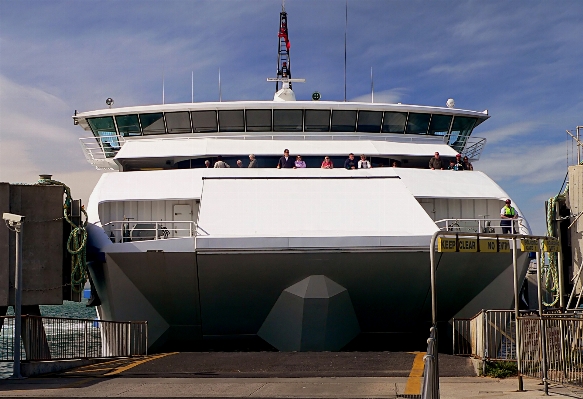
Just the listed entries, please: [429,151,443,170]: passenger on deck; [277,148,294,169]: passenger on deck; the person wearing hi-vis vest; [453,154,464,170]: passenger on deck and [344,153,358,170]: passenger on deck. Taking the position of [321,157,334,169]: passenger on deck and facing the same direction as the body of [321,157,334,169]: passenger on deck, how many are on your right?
1

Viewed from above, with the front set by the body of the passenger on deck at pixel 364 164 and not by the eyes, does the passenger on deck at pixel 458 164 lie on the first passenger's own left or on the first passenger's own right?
on the first passenger's own left

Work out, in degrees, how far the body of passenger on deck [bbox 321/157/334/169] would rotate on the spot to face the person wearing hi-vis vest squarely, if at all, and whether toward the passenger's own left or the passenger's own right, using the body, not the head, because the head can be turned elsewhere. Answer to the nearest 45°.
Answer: approximately 45° to the passenger's own left

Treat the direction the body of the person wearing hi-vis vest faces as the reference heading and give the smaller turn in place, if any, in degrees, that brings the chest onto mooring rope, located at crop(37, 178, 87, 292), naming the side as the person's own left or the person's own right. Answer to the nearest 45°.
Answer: approximately 45° to the person's own right

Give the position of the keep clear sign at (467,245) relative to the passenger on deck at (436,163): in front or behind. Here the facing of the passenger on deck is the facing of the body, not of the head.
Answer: in front

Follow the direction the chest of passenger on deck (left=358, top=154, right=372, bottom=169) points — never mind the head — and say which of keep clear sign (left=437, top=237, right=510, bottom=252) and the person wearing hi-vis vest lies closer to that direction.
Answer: the keep clear sign

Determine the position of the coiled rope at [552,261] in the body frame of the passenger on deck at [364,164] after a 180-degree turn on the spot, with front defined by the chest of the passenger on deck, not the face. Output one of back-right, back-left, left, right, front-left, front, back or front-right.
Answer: right

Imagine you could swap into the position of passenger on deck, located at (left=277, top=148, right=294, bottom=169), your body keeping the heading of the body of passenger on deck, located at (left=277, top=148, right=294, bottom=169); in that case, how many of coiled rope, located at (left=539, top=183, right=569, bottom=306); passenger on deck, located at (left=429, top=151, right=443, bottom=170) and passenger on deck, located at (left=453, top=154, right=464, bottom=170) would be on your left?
3

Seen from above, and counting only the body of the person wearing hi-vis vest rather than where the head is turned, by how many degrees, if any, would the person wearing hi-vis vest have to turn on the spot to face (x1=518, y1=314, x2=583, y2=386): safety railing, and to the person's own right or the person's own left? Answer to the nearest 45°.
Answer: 0° — they already face it

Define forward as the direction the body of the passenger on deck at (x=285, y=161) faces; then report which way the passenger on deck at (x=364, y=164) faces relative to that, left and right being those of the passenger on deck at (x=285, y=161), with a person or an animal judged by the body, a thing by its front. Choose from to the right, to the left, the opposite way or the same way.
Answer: the same way

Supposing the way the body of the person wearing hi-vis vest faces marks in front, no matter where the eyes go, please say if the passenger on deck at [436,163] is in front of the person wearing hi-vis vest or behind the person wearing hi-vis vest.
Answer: behind

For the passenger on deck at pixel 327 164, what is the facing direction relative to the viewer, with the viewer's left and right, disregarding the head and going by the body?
facing the viewer

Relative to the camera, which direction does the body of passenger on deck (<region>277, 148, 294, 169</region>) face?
toward the camera

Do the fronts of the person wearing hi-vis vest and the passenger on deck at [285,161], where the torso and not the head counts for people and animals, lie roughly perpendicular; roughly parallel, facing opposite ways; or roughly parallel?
roughly parallel

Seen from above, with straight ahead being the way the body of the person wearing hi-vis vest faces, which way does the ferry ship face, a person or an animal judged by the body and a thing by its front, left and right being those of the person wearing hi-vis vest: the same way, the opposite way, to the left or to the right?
the same way

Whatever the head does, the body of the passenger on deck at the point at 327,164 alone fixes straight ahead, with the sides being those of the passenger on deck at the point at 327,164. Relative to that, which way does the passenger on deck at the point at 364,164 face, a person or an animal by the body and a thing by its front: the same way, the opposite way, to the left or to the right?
the same way

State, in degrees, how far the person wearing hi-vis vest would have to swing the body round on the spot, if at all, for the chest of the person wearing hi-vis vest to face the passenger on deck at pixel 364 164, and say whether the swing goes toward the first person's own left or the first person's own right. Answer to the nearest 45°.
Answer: approximately 90° to the first person's own right

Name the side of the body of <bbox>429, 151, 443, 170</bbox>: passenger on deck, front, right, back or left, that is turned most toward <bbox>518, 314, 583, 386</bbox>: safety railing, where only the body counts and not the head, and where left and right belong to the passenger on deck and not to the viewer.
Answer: front

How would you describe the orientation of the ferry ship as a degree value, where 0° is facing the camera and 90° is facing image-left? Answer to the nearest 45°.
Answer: approximately 0°
